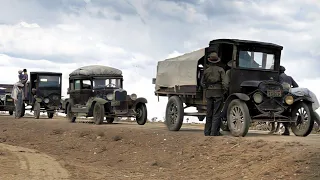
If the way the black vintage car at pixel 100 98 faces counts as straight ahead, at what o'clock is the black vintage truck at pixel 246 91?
the black vintage truck at pixel 246 91 is roughly at 1 o'clock from the black vintage car at pixel 100 98.

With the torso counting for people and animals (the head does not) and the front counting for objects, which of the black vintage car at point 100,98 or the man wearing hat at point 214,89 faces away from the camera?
the man wearing hat

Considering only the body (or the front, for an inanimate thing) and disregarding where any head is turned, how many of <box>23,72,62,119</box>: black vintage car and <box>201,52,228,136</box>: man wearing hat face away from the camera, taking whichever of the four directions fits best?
1

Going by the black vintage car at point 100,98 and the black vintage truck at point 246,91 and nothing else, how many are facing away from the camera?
0

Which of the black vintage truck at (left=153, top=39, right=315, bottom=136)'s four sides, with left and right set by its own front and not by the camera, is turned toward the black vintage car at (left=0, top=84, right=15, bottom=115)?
back

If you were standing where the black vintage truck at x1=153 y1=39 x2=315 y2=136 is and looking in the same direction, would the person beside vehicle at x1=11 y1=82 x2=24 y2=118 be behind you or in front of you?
behind

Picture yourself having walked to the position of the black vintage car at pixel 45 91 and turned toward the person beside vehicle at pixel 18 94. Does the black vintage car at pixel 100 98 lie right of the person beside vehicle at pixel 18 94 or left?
left

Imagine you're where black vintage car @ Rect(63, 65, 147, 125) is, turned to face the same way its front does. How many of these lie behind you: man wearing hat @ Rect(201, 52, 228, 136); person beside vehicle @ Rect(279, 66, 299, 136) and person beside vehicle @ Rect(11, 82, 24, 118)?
1

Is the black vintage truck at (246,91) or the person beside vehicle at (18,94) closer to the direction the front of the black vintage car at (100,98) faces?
the black vintage truck

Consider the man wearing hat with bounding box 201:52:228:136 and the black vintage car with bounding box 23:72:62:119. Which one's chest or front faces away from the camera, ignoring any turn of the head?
the man wearing hat

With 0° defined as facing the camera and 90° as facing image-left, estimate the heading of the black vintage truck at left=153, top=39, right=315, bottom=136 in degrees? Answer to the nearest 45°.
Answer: approximately 315°

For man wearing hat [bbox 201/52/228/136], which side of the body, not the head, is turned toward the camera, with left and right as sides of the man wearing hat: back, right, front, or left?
back

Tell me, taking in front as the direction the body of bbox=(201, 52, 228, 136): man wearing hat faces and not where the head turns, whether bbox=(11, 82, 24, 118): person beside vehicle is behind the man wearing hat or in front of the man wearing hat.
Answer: in front

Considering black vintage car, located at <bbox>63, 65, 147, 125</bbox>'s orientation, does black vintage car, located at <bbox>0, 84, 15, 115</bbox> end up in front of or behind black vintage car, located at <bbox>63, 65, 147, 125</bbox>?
behind

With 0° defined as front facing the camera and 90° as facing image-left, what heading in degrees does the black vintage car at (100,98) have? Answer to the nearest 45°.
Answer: approximately 315°

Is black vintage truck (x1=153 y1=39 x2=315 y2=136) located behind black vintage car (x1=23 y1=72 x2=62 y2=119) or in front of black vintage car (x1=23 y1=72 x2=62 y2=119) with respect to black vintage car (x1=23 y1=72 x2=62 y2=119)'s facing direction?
in front
